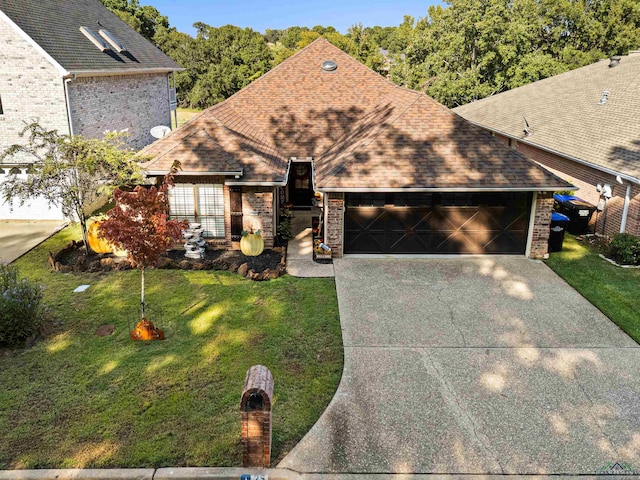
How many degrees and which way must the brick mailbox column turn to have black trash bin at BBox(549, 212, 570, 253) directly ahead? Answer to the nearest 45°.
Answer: approximately 135° to its left

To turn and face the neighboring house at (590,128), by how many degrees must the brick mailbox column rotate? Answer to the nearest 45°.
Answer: approximately 135° to its left

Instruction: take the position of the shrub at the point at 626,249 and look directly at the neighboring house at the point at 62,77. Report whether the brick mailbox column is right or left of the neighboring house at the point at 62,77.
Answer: left

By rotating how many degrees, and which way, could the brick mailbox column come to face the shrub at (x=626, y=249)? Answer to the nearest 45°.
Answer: approximately 135° to its left

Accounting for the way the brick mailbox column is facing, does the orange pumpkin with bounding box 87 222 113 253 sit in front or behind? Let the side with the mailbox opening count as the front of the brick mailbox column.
behind

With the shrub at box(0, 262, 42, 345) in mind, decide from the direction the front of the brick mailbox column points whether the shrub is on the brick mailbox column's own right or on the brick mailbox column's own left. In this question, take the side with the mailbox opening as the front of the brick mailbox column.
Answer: on the brick mailbox column's own right

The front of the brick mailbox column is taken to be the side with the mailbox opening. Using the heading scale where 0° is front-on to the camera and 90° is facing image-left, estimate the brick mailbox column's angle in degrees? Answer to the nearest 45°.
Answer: approximately 0°

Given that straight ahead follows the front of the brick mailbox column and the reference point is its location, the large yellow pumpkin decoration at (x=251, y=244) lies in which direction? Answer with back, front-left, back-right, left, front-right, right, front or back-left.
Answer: back

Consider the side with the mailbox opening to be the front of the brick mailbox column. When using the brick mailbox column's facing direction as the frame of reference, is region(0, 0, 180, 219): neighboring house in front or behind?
behind

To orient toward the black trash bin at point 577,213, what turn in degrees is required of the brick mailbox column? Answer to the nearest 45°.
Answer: approximately 135° to its left

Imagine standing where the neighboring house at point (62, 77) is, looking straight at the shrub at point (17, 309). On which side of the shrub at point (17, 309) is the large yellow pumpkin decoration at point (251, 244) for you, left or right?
left
